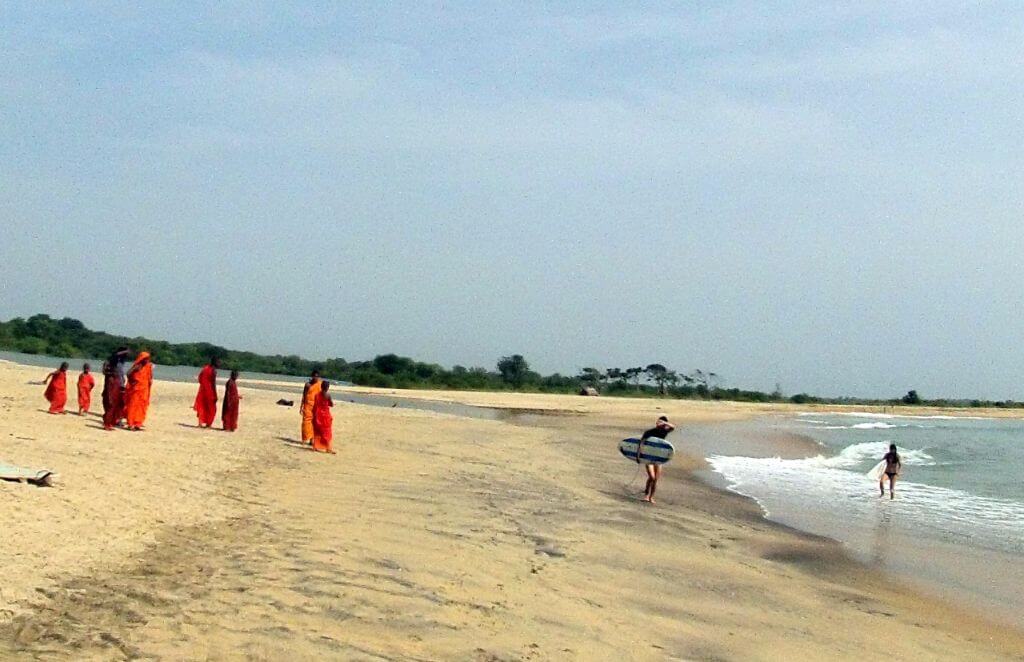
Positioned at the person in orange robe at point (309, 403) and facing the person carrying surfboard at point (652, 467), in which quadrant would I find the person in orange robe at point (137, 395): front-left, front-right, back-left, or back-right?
back-right

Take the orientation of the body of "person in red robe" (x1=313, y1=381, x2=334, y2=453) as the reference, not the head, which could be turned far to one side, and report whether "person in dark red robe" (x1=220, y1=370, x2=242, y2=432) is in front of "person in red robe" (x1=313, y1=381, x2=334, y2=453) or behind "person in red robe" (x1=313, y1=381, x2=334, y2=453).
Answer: behind

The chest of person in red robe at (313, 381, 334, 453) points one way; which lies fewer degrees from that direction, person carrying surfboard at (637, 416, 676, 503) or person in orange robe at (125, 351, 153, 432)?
the person carrying surfboard

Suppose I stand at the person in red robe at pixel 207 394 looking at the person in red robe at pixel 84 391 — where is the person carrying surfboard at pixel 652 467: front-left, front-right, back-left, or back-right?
back-left
